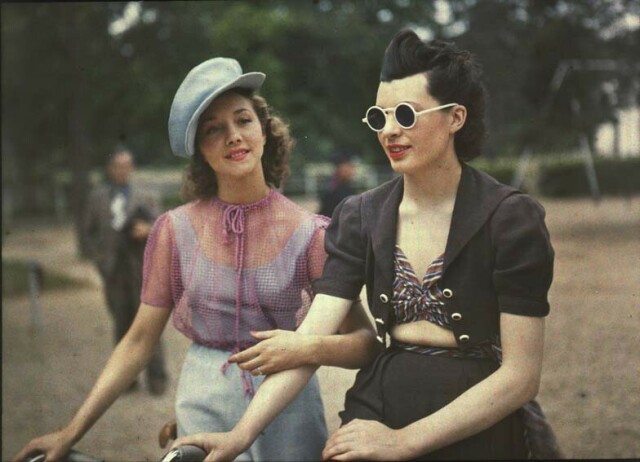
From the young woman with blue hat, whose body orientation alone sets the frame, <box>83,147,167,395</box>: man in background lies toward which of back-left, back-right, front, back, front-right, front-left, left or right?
back

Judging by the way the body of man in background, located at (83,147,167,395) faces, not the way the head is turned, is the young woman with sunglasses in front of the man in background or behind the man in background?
in front

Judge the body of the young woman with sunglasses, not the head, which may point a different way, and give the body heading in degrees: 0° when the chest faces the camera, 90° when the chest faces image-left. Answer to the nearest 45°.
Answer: approximately 45°

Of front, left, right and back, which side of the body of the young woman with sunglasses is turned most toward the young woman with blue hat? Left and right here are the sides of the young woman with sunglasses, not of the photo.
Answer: right

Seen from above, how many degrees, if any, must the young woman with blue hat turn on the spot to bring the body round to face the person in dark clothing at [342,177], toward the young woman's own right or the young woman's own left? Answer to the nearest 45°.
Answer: approximately 135° to the young woman's own left

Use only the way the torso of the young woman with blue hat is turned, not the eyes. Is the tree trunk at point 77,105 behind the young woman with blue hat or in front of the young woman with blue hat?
behind

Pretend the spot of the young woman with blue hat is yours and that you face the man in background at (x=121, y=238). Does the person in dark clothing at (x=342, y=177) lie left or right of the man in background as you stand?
right

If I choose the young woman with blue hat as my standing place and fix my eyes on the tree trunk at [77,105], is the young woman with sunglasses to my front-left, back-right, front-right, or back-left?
back-right

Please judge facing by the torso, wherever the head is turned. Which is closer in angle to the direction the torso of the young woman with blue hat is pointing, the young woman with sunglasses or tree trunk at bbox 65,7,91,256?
the young woman with sunglasses
